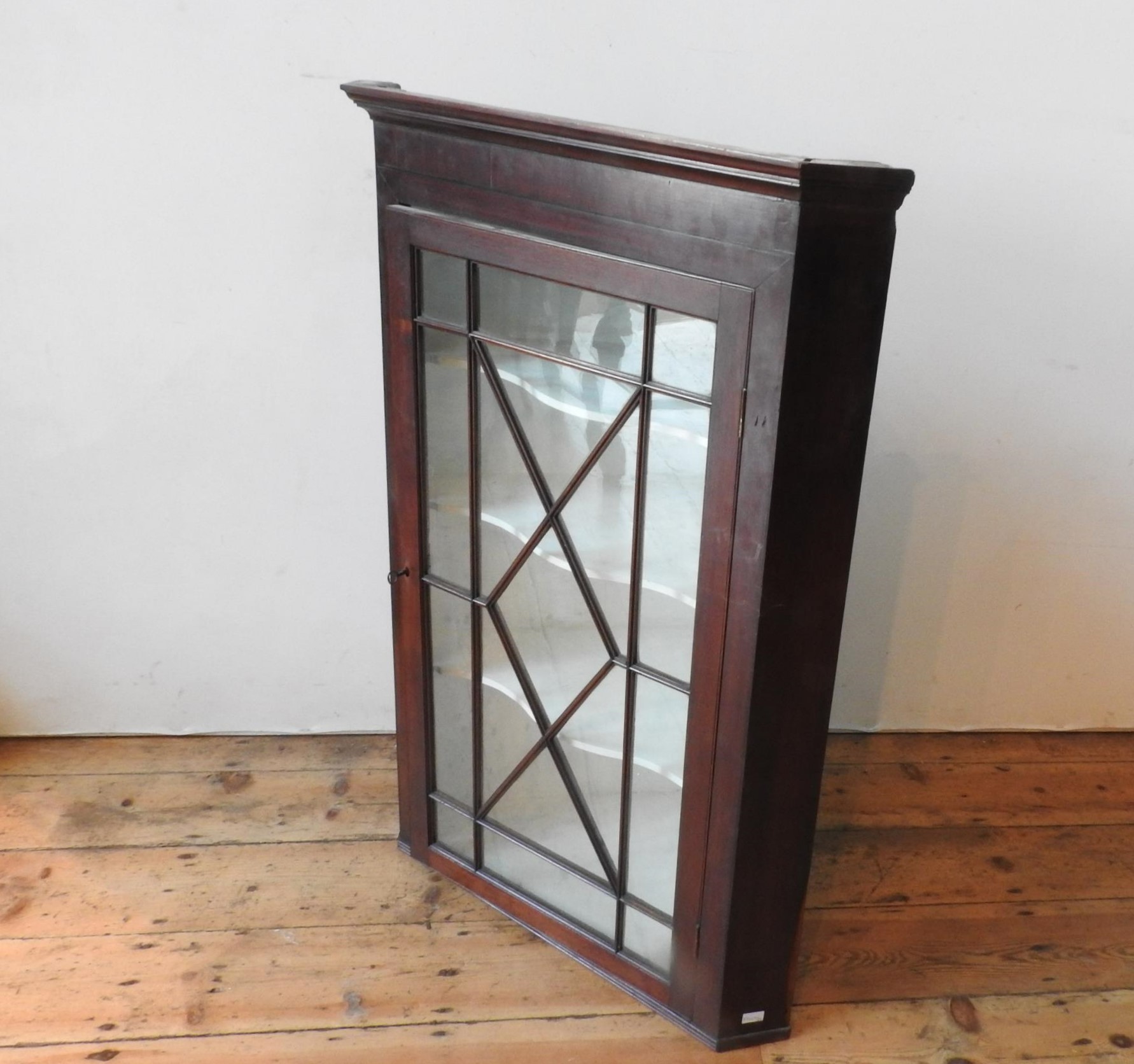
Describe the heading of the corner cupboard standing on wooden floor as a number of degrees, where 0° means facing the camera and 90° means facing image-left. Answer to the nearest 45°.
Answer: approximately 45°
